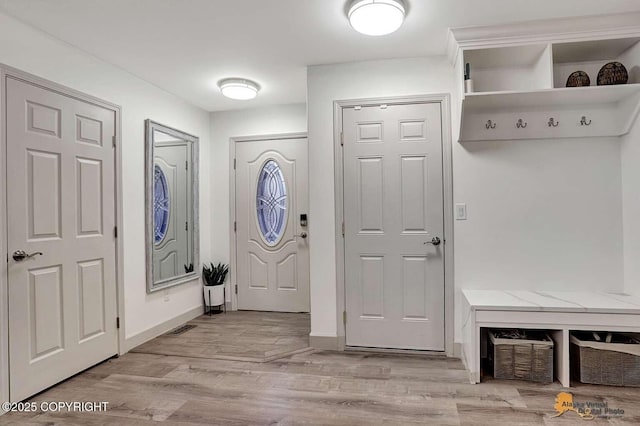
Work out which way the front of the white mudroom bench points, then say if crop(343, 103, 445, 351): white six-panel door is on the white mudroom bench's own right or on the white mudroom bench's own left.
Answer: on the white mudroom bench's own right

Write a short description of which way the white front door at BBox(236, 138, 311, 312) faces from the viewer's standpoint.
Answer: facing the viewer

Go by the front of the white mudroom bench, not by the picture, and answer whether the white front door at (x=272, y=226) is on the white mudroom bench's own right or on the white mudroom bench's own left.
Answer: on the white mudroom bench's own right

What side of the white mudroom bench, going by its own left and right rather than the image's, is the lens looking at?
front

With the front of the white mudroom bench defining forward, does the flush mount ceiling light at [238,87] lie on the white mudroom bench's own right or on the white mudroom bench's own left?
on the white mudroom bench's own right

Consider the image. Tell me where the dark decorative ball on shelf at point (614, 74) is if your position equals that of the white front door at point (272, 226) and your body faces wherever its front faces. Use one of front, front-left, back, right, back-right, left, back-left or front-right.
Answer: front-left

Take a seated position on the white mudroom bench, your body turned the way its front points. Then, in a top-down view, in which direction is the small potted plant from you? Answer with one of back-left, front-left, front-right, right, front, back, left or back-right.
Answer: right

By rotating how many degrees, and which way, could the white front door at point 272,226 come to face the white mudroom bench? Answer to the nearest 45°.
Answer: approximately 45° to its left

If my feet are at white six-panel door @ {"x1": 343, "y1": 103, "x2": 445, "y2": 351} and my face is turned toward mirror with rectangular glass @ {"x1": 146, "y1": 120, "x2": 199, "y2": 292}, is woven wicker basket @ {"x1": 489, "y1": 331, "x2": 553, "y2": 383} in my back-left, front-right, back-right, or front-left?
back-left

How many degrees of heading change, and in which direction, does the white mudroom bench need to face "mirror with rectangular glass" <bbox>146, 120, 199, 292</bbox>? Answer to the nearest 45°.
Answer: approximately 90° to its right

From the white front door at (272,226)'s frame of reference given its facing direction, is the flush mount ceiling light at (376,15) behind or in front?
in front
